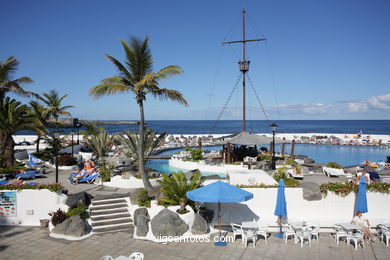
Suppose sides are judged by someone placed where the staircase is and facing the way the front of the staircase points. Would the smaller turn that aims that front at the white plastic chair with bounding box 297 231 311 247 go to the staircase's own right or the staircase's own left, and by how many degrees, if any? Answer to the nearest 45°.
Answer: approximately 45° to the staircase's own left

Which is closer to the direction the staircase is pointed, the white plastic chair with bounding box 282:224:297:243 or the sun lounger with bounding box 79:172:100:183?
the white plastic chair

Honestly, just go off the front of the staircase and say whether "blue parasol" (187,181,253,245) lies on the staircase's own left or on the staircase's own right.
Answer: on the staircase's own left

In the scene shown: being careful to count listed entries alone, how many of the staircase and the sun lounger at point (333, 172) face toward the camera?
1

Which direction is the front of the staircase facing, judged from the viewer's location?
facing the viewer

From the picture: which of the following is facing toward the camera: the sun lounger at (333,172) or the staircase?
the staircase

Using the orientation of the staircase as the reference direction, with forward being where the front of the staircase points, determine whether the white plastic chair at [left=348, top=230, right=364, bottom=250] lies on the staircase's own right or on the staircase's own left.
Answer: on the staircase's own left
